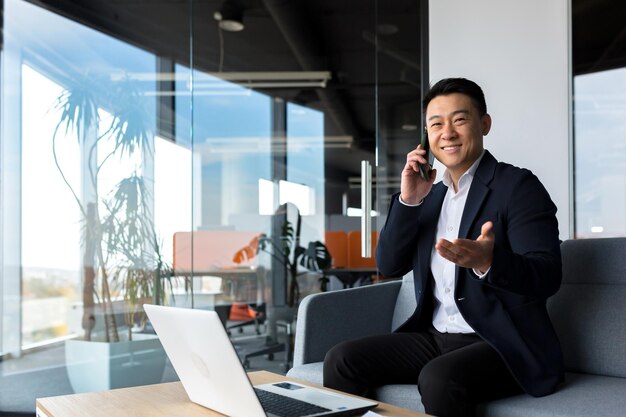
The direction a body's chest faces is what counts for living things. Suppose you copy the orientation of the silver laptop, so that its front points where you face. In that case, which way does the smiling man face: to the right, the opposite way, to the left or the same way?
the opposite way

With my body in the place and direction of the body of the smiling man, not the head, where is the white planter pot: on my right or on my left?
on my right

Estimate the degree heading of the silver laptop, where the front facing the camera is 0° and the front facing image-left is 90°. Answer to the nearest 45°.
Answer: approximately 225°

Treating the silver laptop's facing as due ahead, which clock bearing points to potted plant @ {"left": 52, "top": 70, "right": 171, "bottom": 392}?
The potted plant is roughly at 10 o'clock from the silver laptop.

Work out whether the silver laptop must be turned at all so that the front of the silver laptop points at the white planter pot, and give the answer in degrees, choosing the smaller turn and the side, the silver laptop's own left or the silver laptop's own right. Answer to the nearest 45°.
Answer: approximately 45° to the silver laptop's own left

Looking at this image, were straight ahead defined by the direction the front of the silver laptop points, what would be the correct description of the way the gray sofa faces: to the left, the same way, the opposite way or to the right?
the opposite way
